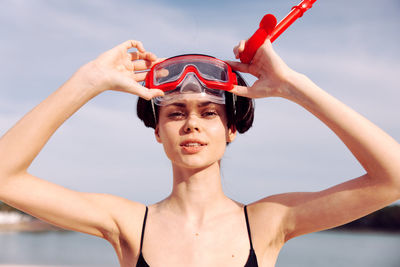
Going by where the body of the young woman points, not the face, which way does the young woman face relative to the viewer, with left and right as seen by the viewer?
facing the viewer

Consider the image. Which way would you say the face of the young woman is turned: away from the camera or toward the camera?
toward the camera
